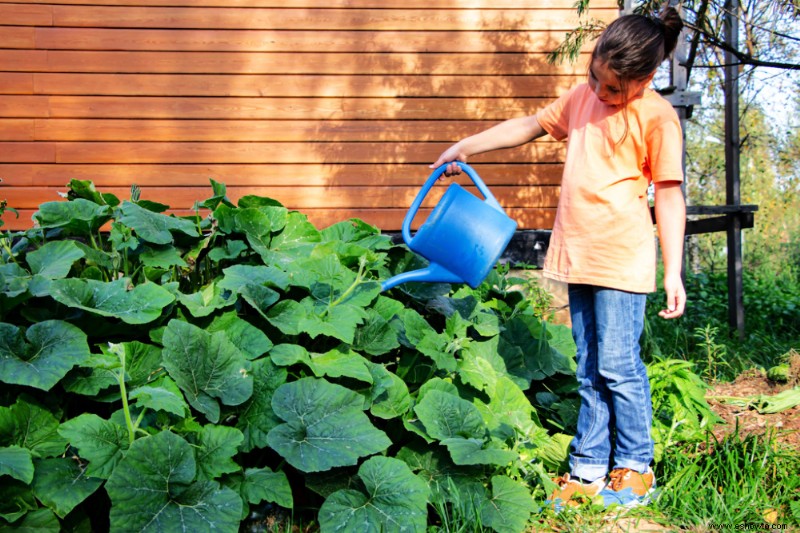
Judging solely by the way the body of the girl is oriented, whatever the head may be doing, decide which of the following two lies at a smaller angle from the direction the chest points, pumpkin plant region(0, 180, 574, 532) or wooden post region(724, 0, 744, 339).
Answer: the pumpkin plant

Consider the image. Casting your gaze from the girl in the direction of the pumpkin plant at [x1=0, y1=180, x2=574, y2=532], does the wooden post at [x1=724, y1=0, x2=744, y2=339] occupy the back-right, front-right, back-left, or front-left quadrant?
back-right

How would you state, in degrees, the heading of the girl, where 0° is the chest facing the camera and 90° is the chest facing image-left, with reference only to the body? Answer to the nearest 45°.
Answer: approximately 45°

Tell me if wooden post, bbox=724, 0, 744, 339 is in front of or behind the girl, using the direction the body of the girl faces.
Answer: behind
